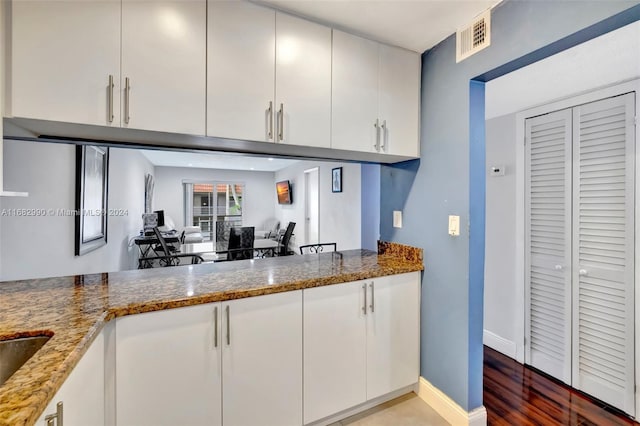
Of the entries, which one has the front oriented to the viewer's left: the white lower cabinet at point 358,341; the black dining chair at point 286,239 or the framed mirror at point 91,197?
the black dining chair

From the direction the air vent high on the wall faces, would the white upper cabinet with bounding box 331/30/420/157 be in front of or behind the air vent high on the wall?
in front

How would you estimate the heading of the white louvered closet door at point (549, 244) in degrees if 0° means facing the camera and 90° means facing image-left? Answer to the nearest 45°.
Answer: approximately 45°

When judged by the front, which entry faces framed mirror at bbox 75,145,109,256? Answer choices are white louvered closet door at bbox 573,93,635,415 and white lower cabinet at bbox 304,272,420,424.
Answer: the white louvered closet door

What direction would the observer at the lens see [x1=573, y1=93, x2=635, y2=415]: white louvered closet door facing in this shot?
facing the viewer and to the left of the viewer

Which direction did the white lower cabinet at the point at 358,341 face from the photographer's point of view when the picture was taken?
facing the viewer and to the right of the viewer

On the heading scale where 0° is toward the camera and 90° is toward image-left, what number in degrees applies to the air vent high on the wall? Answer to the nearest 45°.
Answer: approximately 45°

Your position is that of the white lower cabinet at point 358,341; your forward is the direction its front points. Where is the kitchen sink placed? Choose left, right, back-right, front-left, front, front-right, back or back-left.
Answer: right

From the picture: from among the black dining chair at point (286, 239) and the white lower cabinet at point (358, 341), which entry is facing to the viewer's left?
the black dining chair

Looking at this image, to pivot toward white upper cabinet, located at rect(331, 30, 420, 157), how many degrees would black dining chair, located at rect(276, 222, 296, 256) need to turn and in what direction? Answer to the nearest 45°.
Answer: approximately 90° to its left

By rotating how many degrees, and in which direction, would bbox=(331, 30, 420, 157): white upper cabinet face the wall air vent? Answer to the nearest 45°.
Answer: approximately 45° to its left

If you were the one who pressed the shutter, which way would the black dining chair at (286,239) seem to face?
facing to the left of the viewer

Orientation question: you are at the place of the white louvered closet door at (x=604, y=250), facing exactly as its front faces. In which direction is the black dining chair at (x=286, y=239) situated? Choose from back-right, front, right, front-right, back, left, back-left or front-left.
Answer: front-right
